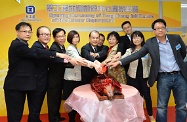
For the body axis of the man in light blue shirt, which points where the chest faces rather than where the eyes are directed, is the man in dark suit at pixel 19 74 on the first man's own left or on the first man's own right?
on the first man's own right

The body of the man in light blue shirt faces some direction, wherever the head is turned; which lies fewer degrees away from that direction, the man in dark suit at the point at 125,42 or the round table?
the round table

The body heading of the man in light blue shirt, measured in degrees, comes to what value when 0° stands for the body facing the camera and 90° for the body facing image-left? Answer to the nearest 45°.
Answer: approximately 0°

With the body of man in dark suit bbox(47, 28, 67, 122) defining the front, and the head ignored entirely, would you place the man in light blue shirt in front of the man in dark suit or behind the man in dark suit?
in front

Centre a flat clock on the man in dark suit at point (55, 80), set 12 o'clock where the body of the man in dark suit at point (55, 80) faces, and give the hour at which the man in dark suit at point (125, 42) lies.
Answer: the man in dark suit at point (125, 42) is roughly at 10 o'clock from the man in dark suit at point (55, 80).

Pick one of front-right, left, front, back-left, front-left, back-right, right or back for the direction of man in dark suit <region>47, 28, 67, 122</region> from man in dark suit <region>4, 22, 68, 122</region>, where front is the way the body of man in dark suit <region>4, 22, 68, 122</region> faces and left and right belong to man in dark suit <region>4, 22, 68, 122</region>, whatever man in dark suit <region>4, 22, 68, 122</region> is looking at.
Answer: front-left

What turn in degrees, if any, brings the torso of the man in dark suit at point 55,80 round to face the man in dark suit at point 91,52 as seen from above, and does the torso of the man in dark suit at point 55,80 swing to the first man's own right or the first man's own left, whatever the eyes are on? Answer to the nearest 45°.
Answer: approximately 45° to the first man's own left
